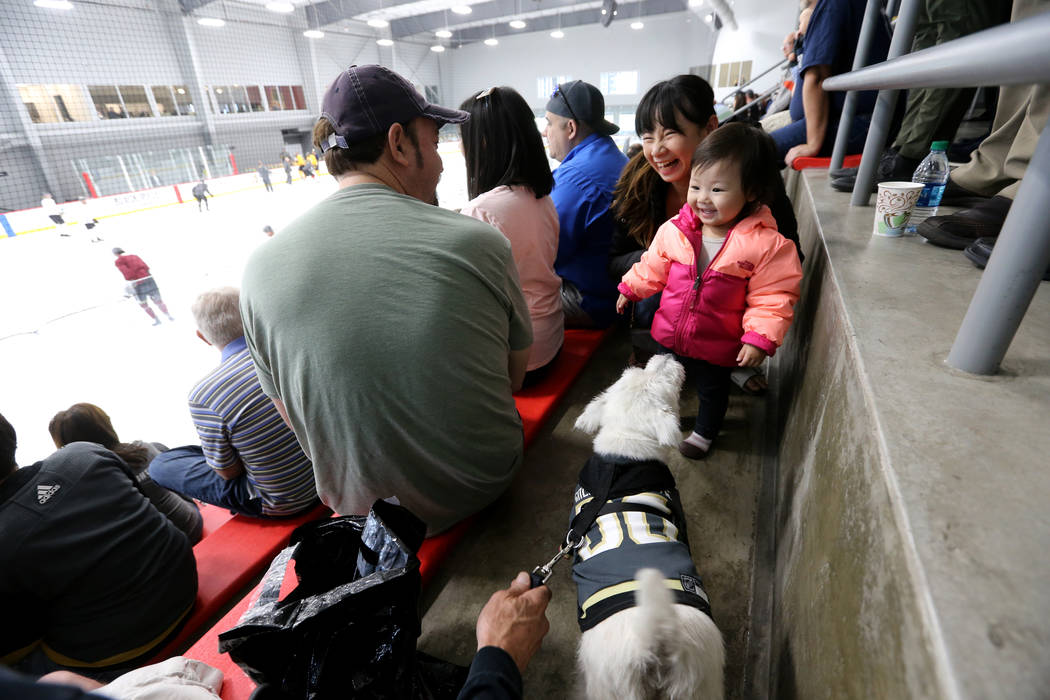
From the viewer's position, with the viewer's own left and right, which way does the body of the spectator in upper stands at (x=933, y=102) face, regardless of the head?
facing to the left of the viewer

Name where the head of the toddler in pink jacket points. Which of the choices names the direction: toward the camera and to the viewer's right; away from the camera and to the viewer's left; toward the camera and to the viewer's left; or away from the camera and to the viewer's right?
toward the camera and to the viewer's left

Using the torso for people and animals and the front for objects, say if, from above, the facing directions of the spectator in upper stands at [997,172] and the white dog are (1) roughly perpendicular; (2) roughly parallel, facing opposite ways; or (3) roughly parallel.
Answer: roughly perpendicular

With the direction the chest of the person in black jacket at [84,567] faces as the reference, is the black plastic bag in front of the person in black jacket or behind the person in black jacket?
behind

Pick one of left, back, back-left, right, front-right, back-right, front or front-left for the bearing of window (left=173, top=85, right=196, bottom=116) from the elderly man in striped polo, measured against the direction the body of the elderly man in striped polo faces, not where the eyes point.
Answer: front-right

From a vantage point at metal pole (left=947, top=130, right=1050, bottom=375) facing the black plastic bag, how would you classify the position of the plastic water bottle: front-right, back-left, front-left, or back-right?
back-right

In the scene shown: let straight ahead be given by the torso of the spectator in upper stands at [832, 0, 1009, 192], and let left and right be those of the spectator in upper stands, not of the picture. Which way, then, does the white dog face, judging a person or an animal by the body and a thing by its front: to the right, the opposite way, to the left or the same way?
to the right

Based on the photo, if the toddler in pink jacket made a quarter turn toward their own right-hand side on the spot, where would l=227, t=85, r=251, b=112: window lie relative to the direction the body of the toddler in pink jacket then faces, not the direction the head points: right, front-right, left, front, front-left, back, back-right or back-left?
front

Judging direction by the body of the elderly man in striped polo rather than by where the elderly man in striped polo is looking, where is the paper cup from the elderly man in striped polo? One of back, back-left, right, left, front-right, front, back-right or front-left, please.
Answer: back

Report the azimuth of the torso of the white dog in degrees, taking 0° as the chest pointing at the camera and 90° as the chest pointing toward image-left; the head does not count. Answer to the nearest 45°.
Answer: approximately 180°

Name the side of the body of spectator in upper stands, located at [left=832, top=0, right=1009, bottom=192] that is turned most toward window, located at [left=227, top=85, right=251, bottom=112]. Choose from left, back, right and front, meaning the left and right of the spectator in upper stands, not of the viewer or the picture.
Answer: front

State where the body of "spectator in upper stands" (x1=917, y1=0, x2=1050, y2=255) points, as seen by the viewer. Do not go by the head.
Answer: to the viewer's left

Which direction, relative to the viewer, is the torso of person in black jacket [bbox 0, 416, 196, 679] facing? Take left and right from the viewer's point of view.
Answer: facing away from the viewer and to the left of the viewer

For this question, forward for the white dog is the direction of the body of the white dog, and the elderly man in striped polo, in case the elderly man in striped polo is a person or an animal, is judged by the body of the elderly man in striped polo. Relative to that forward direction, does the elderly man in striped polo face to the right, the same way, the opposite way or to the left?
to the left

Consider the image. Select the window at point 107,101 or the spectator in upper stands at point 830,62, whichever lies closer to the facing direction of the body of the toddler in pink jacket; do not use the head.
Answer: the window

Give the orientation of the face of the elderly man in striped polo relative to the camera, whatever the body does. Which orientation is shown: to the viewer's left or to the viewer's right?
to the viewer's left

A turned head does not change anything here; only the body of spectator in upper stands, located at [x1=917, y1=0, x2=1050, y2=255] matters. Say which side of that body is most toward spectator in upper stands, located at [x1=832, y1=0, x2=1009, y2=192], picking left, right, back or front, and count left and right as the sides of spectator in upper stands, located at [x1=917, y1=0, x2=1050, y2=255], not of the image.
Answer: right
